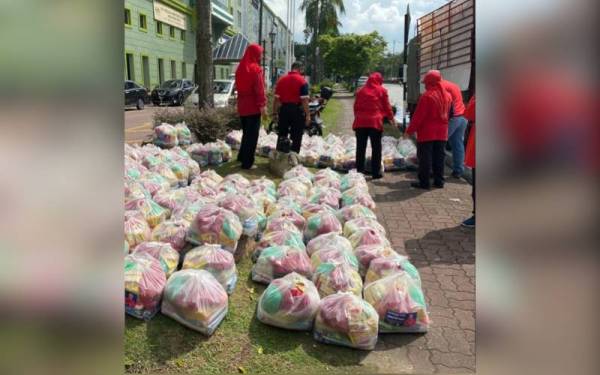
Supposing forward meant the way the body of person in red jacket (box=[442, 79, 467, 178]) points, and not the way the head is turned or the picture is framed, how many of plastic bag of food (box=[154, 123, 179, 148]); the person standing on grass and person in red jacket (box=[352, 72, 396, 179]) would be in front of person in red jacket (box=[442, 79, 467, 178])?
3

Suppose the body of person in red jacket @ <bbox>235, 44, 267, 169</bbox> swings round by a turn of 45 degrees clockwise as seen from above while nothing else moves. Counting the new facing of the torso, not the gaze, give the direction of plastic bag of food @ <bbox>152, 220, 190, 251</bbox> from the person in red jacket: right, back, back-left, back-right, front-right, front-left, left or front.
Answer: right

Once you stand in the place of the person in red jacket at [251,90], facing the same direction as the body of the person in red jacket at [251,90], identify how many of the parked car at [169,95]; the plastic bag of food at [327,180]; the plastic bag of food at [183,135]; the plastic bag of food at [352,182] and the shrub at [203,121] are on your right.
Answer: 2

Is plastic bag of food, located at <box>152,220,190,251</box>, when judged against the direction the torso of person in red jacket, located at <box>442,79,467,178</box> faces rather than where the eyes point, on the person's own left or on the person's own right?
on the person's own left

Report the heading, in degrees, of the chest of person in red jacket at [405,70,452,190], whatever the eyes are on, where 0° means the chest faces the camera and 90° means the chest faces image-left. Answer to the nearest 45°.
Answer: approximately 135°

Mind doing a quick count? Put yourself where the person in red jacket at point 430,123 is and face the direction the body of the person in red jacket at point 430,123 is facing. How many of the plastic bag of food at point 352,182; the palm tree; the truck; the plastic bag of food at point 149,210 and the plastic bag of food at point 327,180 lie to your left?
3

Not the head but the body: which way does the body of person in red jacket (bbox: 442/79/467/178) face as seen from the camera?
to the viewer's left

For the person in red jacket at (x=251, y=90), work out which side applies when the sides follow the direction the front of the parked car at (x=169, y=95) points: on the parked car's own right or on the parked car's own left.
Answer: on the parked car's own left

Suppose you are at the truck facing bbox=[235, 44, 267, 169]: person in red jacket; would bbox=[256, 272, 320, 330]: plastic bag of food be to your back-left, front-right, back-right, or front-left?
front-left

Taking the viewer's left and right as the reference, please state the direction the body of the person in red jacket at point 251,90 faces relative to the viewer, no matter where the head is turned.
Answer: facing away from the viewer and to the right of the viewer

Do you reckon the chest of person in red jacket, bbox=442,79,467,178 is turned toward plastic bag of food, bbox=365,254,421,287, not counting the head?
no

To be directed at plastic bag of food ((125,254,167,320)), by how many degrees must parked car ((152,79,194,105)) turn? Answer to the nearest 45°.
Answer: approximately 45° to its left

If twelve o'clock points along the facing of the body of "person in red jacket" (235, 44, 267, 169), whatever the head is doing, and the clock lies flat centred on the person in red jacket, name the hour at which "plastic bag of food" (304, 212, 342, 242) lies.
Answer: The plastic bag of food is roughly at 4 o'clock from the person in red jacket.

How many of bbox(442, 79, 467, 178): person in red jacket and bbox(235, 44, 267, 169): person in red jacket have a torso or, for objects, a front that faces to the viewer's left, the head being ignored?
1
